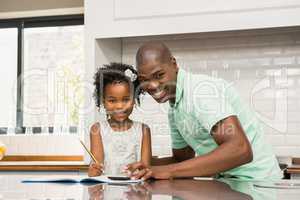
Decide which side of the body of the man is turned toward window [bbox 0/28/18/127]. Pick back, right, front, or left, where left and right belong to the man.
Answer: right

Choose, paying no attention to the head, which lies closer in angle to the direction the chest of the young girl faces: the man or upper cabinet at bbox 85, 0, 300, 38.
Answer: the man

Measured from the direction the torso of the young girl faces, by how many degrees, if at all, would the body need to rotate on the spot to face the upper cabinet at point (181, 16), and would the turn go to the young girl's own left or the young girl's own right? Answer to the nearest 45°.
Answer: approximately 135° to the young girl's own left

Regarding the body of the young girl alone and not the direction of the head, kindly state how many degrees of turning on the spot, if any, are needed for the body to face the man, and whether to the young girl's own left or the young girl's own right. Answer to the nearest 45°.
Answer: approximately 45° to the young girl's own left

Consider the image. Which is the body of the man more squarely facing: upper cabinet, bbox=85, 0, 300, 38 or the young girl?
the young girl

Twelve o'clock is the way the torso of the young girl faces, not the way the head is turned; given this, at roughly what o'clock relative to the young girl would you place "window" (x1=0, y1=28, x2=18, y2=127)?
The window is roughly at 5 o'clock from the young girl.

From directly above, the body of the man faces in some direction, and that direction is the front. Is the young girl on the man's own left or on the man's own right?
on the man's own right

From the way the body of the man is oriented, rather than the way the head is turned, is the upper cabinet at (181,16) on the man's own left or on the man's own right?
on the man's own right

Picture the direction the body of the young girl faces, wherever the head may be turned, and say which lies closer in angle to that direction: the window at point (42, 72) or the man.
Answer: the man

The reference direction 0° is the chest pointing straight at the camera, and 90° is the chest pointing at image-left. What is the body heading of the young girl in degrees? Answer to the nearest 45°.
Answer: approximately 0°

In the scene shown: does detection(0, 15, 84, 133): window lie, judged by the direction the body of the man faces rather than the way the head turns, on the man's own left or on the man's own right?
on the man's own right

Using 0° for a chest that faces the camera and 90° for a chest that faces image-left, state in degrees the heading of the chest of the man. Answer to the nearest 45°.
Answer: approximately 45°
